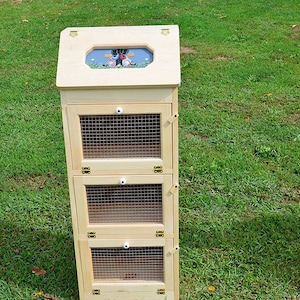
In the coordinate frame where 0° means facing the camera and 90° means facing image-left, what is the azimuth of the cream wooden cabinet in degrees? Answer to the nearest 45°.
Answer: approximately 0°
